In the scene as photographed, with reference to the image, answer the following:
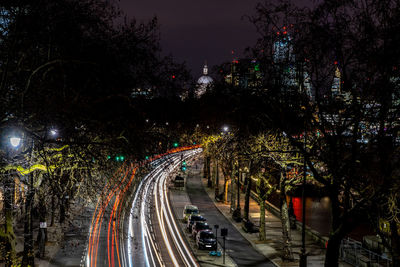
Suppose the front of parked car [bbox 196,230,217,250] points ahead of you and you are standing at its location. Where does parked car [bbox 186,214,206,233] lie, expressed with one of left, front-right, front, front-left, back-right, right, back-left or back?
back

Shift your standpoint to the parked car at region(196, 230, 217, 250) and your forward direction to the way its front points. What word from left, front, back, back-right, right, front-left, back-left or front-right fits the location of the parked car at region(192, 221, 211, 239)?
back

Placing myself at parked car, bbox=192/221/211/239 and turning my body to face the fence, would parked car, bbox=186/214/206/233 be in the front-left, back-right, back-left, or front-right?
back-left

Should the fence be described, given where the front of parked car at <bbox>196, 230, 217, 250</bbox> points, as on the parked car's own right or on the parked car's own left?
on the parked car's own left

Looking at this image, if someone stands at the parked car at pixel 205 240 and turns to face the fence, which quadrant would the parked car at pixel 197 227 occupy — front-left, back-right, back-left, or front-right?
back-left

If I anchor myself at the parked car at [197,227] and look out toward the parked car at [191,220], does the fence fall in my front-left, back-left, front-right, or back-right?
back-right

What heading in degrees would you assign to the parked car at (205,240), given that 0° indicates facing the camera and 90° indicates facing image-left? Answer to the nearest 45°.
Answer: approximately 0°
